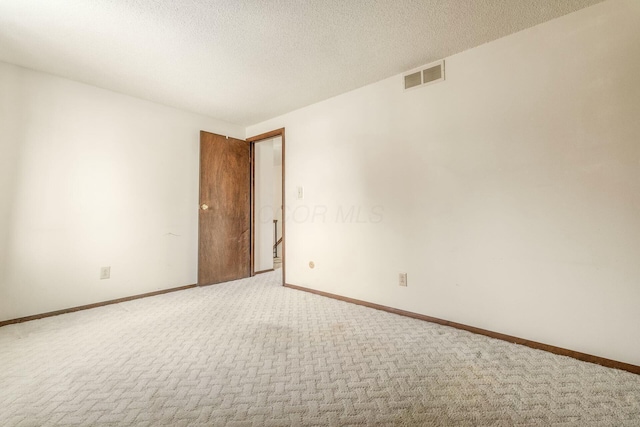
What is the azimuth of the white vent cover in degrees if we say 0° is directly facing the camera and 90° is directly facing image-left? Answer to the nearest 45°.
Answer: approximately 45°

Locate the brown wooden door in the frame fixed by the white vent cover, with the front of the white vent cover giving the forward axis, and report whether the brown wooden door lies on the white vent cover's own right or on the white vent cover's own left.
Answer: on the white vent cover's own right
